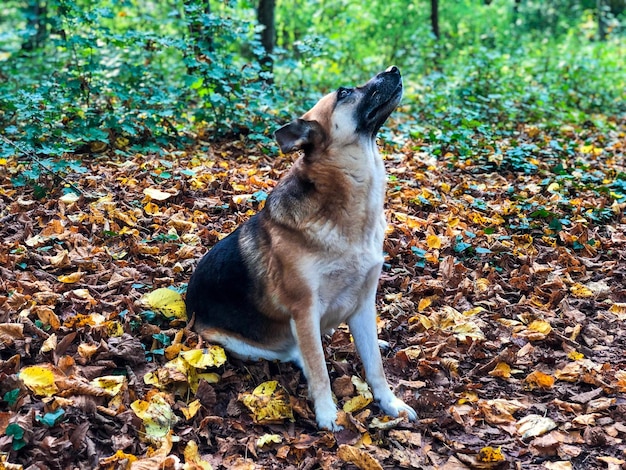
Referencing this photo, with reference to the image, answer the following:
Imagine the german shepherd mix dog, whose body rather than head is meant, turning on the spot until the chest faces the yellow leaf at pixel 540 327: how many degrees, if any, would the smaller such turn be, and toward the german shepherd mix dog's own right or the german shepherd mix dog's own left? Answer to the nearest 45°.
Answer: approximately 45° to the german shepherd mix dog's own left

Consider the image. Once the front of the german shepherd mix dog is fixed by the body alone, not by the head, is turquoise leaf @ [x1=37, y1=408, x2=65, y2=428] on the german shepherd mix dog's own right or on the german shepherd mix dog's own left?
on the german shepherd mix dog's own right

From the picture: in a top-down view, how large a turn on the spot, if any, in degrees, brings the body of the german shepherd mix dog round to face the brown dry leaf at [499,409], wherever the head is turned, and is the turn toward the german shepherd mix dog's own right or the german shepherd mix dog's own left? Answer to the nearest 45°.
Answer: approximately 45° to the german shepherd mix dog's own left

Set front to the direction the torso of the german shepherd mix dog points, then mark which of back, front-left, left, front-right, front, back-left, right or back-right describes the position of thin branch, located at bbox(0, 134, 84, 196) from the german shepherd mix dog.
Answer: back

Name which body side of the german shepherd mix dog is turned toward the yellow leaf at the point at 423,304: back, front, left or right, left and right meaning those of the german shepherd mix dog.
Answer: left

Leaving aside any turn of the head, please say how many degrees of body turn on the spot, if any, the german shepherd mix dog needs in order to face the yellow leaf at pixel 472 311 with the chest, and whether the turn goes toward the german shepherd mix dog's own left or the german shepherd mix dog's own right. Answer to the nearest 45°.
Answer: approximately 90° to the german shepherd mix dog's own left

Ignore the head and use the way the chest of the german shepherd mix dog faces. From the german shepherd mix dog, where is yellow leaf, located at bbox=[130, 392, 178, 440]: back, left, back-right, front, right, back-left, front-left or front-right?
right

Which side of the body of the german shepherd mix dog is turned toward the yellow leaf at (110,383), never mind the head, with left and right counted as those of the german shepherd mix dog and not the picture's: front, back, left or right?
right

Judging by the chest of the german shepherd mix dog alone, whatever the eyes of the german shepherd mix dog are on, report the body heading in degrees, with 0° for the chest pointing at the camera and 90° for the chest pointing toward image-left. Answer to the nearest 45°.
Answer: approximately 315°

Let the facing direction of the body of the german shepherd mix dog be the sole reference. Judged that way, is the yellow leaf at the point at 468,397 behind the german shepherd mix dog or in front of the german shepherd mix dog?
in front

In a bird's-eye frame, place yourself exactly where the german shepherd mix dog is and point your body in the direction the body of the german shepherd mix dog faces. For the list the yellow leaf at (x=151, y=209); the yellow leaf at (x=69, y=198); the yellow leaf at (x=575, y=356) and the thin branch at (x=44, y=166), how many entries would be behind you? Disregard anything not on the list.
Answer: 3

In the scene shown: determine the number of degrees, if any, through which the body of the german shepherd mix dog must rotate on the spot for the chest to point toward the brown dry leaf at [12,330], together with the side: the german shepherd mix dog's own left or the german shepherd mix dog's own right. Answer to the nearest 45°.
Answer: approximately 135° to the german shepherd mix dog's own right
